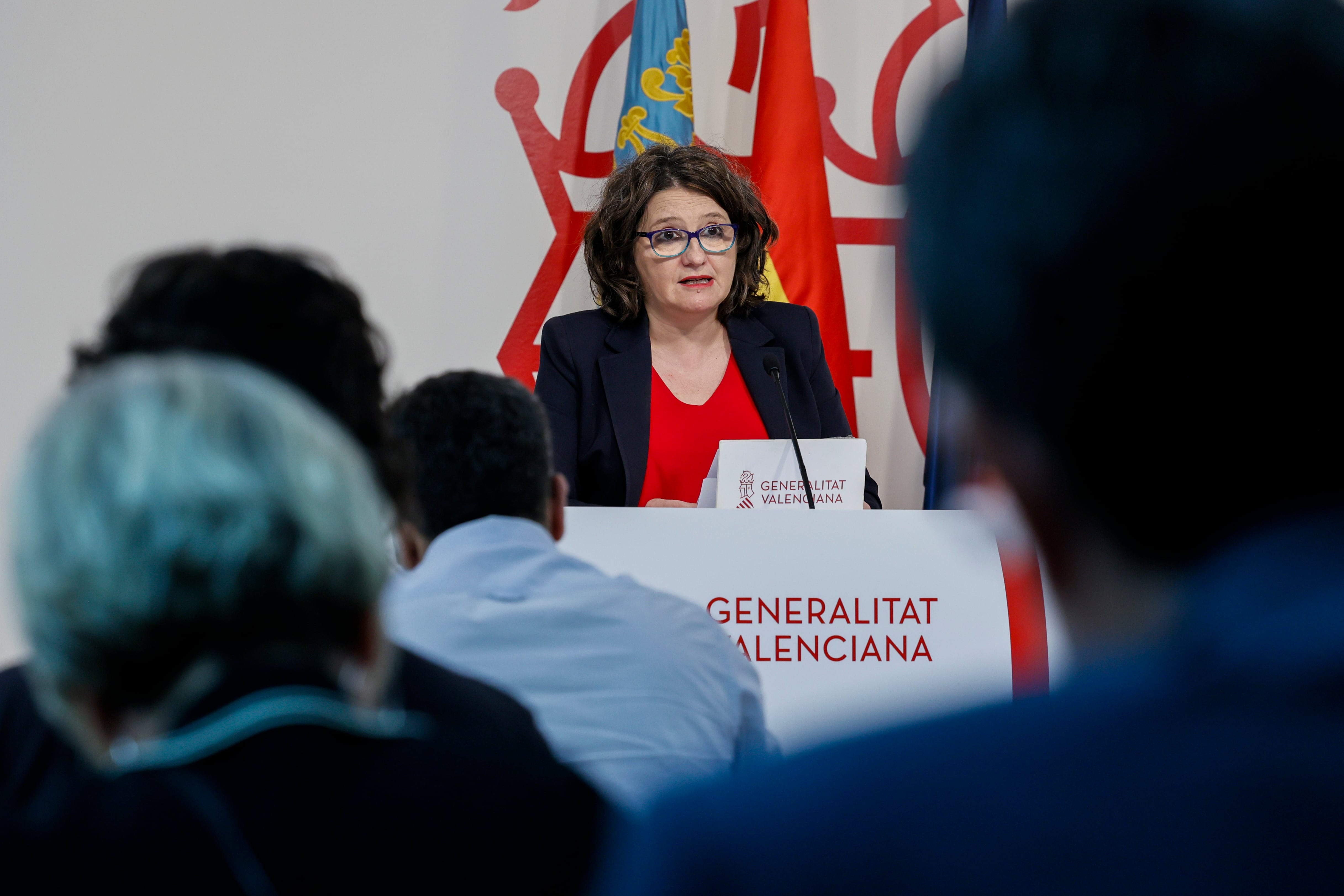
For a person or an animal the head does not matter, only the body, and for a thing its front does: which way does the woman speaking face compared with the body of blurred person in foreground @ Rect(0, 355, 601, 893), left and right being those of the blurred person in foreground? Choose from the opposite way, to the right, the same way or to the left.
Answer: the opposite way

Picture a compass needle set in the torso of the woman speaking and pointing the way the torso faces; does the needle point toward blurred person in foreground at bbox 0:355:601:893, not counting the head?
yes

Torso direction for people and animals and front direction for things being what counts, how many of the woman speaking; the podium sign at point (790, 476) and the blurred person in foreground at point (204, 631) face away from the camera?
1

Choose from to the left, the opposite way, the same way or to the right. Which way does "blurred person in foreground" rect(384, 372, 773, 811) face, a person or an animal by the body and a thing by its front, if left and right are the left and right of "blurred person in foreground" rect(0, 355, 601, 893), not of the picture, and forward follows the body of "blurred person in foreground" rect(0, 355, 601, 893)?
the same way

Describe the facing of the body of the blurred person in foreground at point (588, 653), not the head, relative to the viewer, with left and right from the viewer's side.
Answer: facing away from the viewer

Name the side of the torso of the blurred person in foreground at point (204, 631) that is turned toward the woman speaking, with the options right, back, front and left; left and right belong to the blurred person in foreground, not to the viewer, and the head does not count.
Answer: front

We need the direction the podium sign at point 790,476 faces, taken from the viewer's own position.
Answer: facing the viewer

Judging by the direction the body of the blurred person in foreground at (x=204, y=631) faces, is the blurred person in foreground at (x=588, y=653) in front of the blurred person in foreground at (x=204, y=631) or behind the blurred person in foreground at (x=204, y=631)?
in front

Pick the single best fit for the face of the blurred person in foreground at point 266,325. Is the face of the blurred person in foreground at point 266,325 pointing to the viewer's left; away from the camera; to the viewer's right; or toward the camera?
away from the camera

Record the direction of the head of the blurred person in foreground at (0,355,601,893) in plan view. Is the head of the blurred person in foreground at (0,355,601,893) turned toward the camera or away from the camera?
away from the camera

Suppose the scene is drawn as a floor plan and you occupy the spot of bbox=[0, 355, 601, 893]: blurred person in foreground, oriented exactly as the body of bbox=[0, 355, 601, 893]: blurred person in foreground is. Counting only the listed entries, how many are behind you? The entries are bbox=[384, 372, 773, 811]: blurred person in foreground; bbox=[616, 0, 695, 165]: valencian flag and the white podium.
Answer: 0

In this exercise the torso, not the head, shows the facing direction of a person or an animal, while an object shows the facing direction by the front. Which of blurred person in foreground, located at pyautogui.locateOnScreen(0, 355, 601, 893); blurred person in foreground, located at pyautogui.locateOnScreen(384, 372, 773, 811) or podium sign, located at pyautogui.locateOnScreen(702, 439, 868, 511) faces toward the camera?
the podium sign

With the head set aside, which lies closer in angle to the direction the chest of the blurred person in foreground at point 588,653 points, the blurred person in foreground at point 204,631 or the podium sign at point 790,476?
the podium sign

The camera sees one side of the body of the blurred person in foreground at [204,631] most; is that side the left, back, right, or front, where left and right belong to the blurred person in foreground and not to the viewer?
back

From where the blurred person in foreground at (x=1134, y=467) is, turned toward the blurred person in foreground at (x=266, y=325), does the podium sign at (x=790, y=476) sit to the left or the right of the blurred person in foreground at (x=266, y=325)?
right

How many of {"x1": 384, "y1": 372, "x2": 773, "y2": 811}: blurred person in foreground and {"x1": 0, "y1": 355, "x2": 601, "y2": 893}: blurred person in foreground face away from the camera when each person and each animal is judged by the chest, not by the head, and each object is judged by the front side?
2

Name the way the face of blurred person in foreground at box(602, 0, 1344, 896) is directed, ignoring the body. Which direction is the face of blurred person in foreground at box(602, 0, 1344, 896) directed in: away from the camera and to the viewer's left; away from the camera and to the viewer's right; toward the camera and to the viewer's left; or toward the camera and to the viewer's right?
away from the camera and to the viewer's left

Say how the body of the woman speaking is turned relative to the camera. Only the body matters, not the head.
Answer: toward the camera

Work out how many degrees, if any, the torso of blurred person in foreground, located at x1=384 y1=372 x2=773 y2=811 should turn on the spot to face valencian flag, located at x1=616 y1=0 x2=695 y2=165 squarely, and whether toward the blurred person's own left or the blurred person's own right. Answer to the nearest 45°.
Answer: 0° — they already face it

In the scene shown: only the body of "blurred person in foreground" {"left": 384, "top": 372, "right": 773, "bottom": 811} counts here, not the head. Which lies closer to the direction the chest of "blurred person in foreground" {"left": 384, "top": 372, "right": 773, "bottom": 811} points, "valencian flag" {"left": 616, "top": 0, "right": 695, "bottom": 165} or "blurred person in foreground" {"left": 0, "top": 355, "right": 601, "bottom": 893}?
the valencian flag
